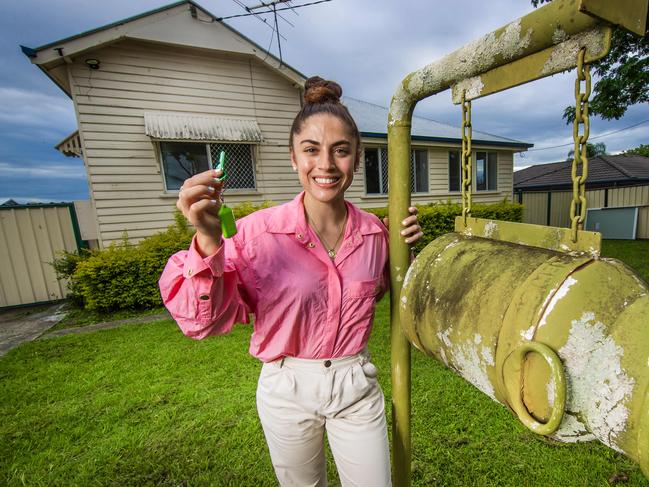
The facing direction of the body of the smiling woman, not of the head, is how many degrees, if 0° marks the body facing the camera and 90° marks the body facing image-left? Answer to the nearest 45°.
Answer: approximately 0°

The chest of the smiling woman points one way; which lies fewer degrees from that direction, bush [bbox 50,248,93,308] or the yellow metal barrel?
the yellow metal barrel

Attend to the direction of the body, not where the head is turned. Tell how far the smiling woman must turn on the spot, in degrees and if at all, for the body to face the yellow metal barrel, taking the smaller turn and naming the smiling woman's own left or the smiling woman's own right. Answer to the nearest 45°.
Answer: approximately 45° to the smiling woman's own left

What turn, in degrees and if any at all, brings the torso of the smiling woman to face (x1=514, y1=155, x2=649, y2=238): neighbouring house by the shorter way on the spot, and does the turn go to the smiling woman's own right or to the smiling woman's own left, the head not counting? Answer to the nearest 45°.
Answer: approximately 135° to the smiling woman's own left
